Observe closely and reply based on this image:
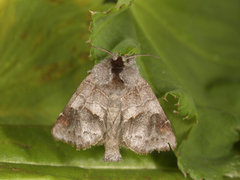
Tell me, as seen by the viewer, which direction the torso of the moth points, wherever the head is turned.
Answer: away from the camera
